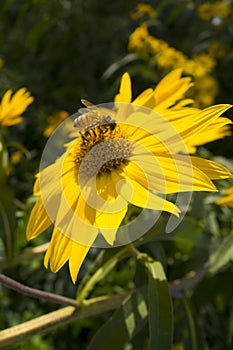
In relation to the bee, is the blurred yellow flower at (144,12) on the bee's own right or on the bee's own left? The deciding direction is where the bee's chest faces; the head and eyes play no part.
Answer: on the bee's own left

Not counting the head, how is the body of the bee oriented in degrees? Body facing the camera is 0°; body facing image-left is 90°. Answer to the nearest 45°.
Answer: approximately 270°
